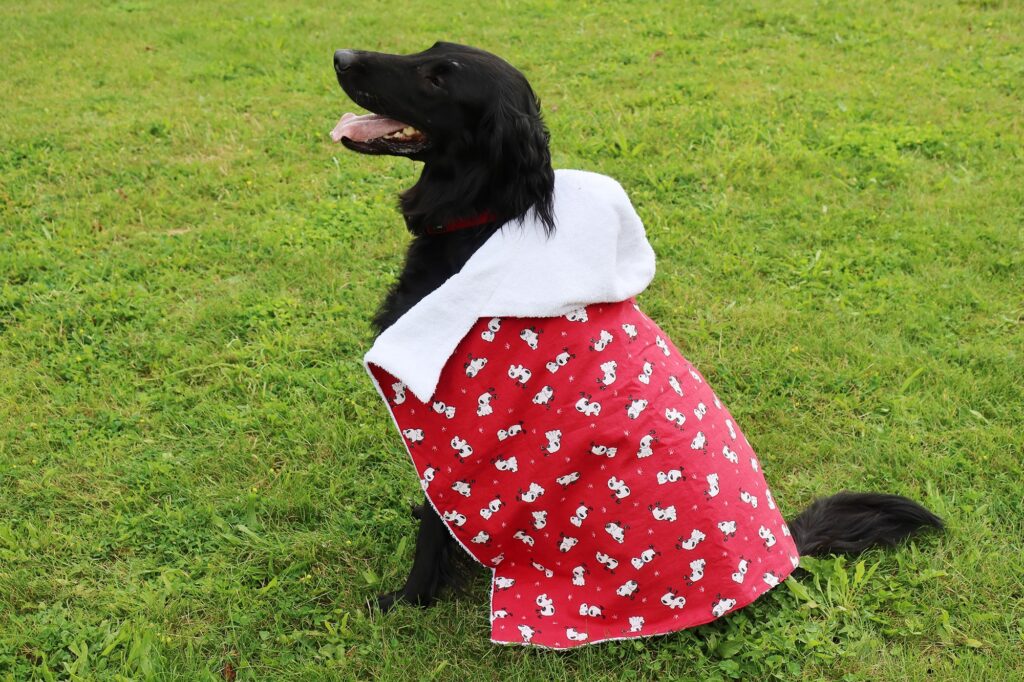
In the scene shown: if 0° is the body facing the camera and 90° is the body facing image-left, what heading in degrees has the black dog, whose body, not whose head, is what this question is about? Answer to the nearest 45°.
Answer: approximately 90°
